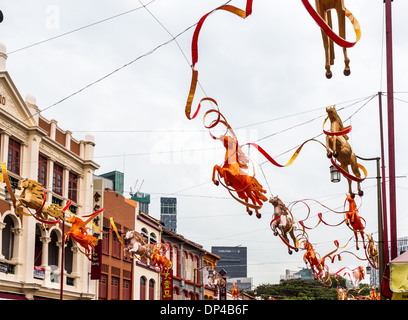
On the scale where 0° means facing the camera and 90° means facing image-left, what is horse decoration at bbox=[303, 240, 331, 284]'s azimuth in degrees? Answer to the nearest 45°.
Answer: approximately 45°

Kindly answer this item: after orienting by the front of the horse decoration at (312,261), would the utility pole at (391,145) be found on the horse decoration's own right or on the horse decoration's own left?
on the horse decoration's own left

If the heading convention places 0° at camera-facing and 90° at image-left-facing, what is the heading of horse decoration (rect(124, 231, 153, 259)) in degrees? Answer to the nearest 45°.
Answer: approximately 45°

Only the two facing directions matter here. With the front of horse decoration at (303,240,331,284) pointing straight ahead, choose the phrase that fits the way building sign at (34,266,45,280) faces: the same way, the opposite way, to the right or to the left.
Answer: to the left

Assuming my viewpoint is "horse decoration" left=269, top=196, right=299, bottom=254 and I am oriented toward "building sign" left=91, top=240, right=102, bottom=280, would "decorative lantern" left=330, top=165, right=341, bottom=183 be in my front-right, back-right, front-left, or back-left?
back-left

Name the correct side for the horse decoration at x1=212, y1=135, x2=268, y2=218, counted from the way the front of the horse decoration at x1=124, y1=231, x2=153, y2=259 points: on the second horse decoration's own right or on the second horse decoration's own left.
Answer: on the second horse decoration's own left
